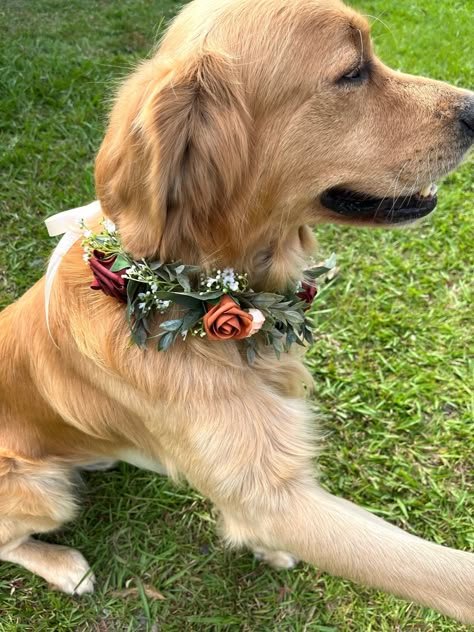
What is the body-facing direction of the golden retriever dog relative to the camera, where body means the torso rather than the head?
to the viewer's right
